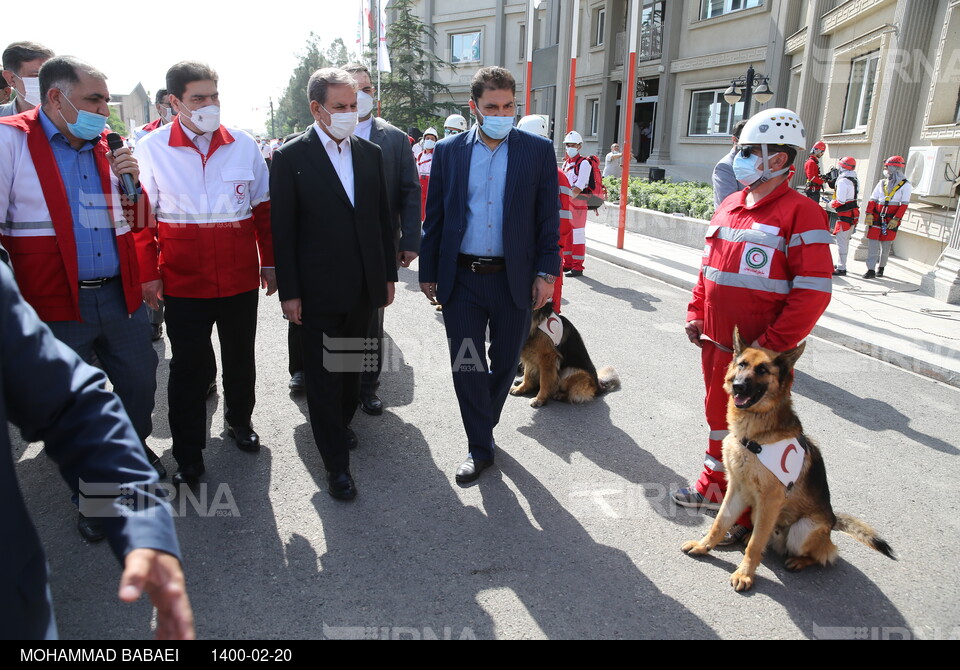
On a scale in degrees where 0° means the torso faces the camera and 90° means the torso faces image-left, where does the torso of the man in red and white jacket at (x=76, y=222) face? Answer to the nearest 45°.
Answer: approximately 315°

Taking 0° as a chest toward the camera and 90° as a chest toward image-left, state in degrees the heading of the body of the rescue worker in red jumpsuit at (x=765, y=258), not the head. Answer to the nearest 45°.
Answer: approximately 45°

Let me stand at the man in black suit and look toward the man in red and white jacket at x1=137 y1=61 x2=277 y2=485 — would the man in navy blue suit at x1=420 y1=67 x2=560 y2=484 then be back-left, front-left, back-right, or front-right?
back-right

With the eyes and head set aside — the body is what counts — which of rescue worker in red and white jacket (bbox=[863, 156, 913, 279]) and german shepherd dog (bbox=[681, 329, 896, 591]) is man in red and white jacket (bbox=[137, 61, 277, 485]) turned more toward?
the german shepherd dog

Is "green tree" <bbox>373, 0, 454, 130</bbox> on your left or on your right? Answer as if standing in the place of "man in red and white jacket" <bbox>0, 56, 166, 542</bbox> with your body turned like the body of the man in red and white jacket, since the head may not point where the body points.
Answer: on your left

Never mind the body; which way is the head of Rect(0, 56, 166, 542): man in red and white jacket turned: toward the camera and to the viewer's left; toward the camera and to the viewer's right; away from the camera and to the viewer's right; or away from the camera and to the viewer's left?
toward the camera and to the viewer's right

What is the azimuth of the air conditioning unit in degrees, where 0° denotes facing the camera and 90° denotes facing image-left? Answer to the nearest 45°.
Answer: approximately 45°

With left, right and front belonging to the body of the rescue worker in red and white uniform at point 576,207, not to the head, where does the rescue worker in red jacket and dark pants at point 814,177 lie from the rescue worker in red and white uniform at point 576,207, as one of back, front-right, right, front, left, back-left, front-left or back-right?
back

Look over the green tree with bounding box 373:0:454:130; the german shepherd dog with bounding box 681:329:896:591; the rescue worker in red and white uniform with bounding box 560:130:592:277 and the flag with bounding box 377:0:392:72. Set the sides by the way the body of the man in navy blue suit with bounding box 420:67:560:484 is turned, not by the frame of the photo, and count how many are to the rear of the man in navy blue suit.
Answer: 3

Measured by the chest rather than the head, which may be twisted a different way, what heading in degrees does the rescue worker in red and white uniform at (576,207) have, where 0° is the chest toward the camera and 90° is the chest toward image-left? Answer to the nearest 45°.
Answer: approximately 45°

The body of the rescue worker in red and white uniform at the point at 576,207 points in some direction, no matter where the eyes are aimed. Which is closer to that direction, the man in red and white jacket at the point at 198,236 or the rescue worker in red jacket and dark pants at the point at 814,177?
the man in red and white jacket

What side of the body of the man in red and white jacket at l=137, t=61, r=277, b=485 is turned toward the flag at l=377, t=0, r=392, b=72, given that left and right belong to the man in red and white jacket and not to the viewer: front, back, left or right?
back
